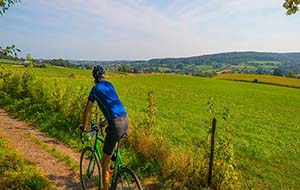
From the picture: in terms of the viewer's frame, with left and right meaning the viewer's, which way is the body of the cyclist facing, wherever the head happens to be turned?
facing away from the viewer and to the left of the viewer
